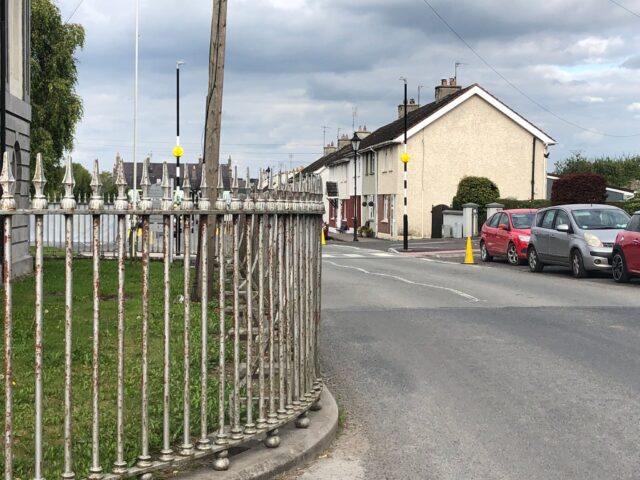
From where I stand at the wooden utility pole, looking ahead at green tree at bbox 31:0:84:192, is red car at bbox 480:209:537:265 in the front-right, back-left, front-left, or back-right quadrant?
front-right

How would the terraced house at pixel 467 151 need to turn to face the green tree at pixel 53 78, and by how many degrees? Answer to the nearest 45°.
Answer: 0° — it already faces it

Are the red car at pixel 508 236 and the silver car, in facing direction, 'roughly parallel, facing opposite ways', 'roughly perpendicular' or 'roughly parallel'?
roughly parallel

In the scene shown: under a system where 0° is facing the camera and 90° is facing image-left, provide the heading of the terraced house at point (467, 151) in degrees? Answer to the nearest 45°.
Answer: approximately 45°

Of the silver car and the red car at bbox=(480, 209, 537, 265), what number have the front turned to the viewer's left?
0

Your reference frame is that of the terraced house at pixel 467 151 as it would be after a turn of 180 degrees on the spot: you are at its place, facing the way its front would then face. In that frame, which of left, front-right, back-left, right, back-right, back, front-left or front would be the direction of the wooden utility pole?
back-right

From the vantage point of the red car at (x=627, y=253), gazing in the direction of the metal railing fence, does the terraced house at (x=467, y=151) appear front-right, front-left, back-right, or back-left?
back-right

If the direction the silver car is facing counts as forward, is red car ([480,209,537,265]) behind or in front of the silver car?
behind

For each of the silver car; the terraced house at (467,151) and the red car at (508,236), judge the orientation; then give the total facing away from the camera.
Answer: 0

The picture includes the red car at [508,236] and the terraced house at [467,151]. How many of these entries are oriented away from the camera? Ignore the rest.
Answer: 0
